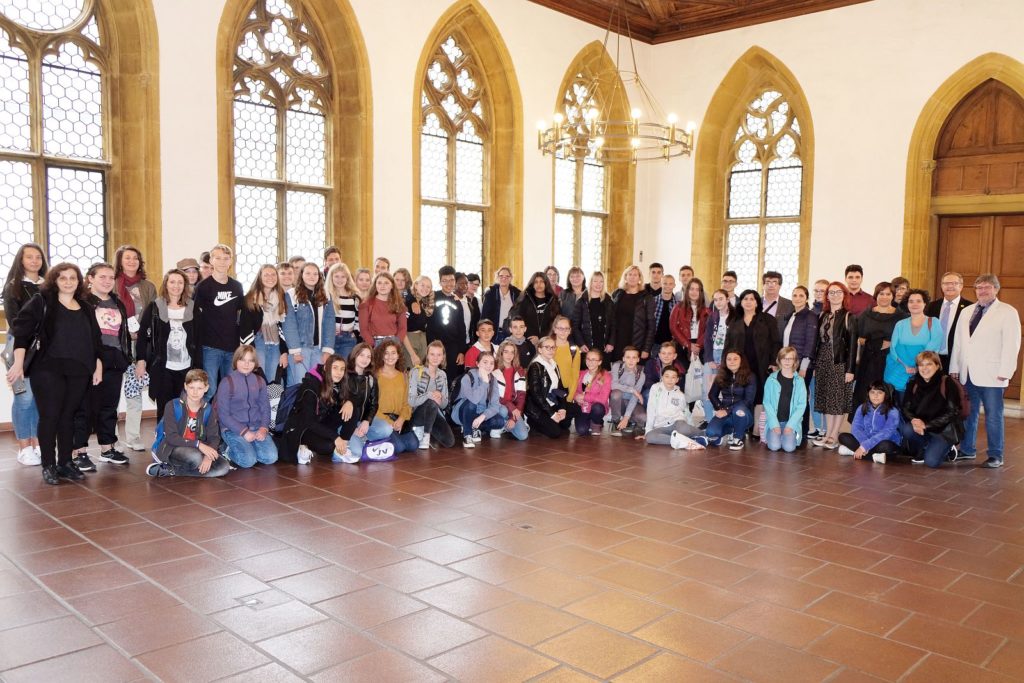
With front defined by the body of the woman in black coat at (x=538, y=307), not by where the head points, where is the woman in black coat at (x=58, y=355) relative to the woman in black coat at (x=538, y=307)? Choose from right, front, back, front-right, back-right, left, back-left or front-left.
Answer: front-right

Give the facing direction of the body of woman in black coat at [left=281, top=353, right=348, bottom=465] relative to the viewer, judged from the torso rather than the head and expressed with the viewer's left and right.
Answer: facing the viewer and to the right of the viewer

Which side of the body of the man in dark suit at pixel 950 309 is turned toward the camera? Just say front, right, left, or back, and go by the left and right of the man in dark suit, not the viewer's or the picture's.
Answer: front

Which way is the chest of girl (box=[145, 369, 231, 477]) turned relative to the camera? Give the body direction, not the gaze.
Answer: toward the camera

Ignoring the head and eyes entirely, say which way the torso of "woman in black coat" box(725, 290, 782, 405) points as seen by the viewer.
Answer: toward the camera

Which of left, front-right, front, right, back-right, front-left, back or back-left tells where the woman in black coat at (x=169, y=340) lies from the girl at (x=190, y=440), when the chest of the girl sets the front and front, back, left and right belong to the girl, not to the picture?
back

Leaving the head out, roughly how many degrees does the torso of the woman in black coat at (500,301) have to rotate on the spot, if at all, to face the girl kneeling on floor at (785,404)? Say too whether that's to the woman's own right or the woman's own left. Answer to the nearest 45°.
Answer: approximately 45° to the woman's own left

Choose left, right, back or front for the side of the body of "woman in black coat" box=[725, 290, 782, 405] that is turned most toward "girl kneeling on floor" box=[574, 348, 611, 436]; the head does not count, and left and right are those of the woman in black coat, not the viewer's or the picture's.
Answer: right

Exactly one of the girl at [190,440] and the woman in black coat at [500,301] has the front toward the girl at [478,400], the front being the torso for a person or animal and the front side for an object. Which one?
the woman in black coat

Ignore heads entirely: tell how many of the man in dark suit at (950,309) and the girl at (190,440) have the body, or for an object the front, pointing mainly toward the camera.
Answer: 2

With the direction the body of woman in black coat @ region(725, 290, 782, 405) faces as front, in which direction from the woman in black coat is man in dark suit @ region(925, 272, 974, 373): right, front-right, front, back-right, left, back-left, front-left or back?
left
